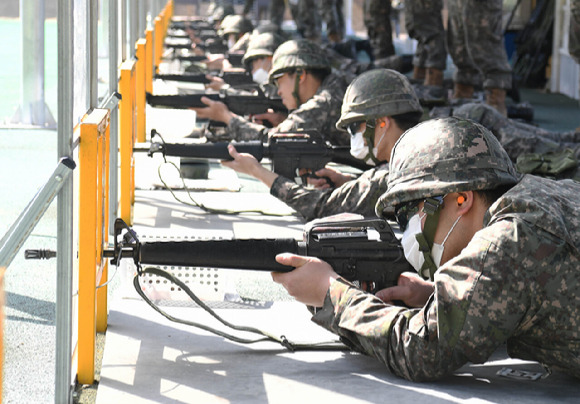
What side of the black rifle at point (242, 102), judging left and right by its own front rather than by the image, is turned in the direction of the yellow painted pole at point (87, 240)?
left

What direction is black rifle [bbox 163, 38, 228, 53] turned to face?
to the viewer's left

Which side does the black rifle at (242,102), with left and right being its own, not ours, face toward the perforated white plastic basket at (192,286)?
left

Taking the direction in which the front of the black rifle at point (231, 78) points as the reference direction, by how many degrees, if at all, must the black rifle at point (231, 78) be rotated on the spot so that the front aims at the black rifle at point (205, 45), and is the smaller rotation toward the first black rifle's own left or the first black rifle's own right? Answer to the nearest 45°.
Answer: approximately 90° to the first black rifle's own right

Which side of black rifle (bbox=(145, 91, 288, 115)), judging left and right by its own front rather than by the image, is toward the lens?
left

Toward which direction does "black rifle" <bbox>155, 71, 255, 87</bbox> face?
to the viewer's left

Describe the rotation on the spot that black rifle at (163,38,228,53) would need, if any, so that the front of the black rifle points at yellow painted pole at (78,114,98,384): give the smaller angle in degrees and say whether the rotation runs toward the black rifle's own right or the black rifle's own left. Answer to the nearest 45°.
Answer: approximately 90° to the black rifle's own left

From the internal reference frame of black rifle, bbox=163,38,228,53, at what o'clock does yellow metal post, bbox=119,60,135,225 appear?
The yellow metal post is roughly at 9 o'clock from the black rifle.

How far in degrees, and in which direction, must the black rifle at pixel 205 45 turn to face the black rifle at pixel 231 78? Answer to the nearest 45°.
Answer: approximately 90° to its left

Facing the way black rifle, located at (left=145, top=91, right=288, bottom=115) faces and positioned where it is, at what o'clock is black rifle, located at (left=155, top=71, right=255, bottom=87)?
black rifle, located at (left=155, top=71, right=255, bottom=87) is roughly at 3 o'clock from black rifle, located at (left=145, top=91, right=288, bottom=115).

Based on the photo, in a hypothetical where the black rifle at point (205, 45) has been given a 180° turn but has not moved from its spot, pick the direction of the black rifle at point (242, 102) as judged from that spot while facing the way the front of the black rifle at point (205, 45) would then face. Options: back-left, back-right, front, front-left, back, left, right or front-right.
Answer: right
